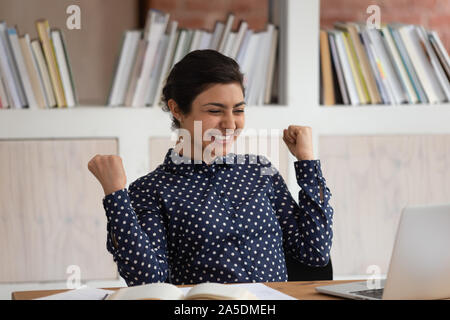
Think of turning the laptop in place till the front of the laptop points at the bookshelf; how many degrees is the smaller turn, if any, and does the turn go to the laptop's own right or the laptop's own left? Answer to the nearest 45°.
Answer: approximately 45° to the laptop's own right

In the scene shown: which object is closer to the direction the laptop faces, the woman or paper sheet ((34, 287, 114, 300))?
the woman

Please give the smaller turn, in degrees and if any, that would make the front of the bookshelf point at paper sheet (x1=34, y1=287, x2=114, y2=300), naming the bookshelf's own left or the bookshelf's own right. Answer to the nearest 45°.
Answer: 0° — it already faces it

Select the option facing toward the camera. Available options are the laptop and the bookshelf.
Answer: the bookshelf

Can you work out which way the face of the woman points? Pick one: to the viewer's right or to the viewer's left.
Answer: to the viewer's right

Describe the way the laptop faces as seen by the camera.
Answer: facing away from the viewer and to the left of the viewer

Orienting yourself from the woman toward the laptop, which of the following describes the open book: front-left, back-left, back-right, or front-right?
front-right

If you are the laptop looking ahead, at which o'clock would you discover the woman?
The woman is roughly at 12 o'clock from the laptop.

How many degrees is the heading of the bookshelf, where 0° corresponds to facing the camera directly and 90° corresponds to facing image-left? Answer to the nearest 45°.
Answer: approximately 0°

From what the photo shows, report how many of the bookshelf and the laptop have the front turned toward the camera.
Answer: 1
